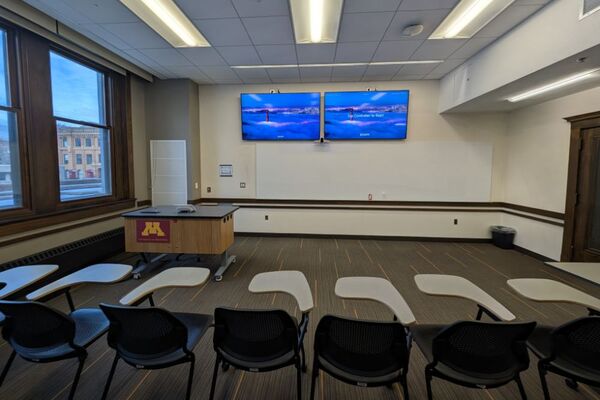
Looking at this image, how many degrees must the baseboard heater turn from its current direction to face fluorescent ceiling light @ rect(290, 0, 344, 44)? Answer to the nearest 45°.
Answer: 0° — it already faces it

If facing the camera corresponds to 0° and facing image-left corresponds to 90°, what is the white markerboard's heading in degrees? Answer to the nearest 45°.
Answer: approximately 0°

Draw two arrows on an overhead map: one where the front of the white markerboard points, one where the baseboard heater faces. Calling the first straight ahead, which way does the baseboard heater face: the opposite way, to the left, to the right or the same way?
to the left

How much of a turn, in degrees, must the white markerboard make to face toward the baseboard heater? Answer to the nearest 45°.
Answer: approximately 45° to its right

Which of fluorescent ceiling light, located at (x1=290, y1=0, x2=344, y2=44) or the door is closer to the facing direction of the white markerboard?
the fluorescent ceiling light

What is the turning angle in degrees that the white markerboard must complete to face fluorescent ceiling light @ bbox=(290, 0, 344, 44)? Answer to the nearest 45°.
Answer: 0° — it already faces it

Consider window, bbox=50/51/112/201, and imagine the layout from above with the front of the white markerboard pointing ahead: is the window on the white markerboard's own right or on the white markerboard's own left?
on the white markerboard's own right
